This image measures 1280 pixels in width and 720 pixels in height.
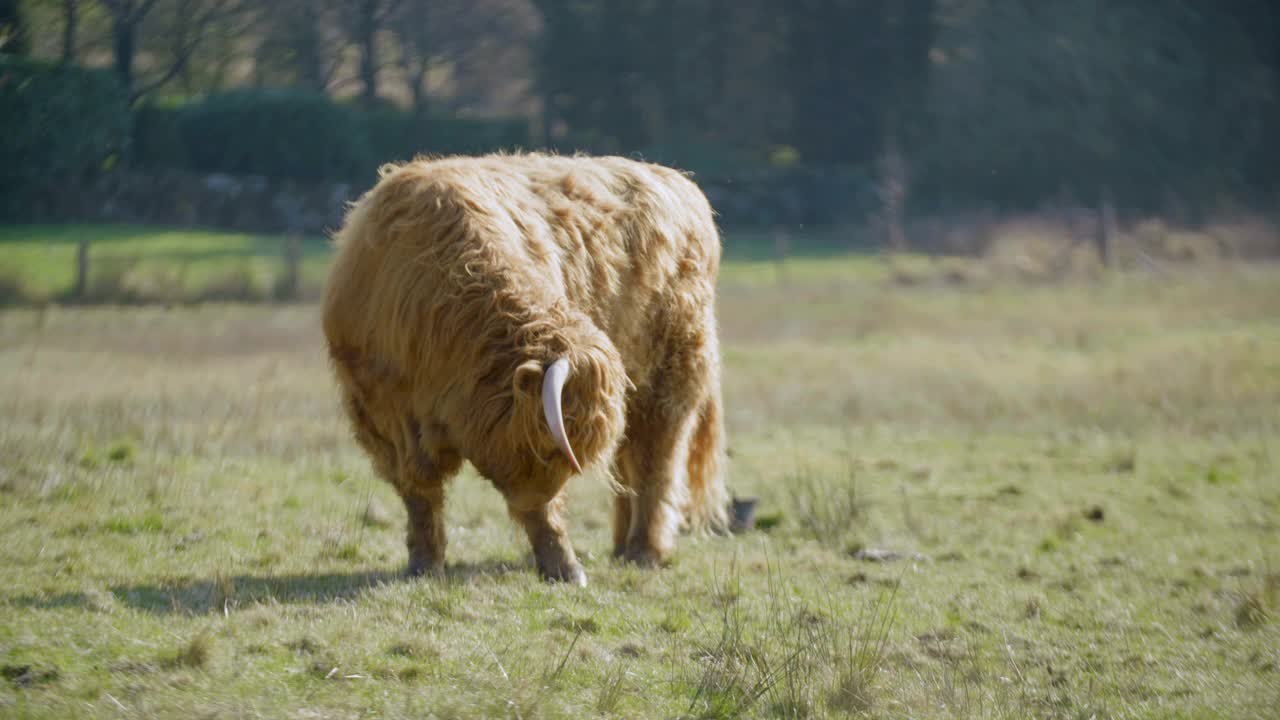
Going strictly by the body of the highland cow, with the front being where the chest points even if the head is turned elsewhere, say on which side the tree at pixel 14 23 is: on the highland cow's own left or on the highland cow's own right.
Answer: on the highland cow's own right

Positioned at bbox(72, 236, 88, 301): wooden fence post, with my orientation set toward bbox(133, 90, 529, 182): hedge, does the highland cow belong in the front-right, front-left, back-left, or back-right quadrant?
back-right

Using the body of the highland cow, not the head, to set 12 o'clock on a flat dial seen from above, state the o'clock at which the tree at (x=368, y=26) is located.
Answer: The tree is roughly at 4 o'clock from the highland cow.

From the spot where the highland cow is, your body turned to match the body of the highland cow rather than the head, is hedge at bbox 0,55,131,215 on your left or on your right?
on your right

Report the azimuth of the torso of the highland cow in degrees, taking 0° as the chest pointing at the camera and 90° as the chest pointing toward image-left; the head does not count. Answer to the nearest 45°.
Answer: approximately 45°

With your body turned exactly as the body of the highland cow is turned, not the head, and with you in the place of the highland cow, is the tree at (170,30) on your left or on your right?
on your right

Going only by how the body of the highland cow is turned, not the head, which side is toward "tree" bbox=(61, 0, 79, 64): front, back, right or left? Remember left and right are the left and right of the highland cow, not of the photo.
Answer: right

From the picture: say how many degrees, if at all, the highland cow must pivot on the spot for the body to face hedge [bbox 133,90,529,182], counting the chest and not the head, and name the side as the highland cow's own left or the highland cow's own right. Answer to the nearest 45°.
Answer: approximately 135° to the highland cow's own right
